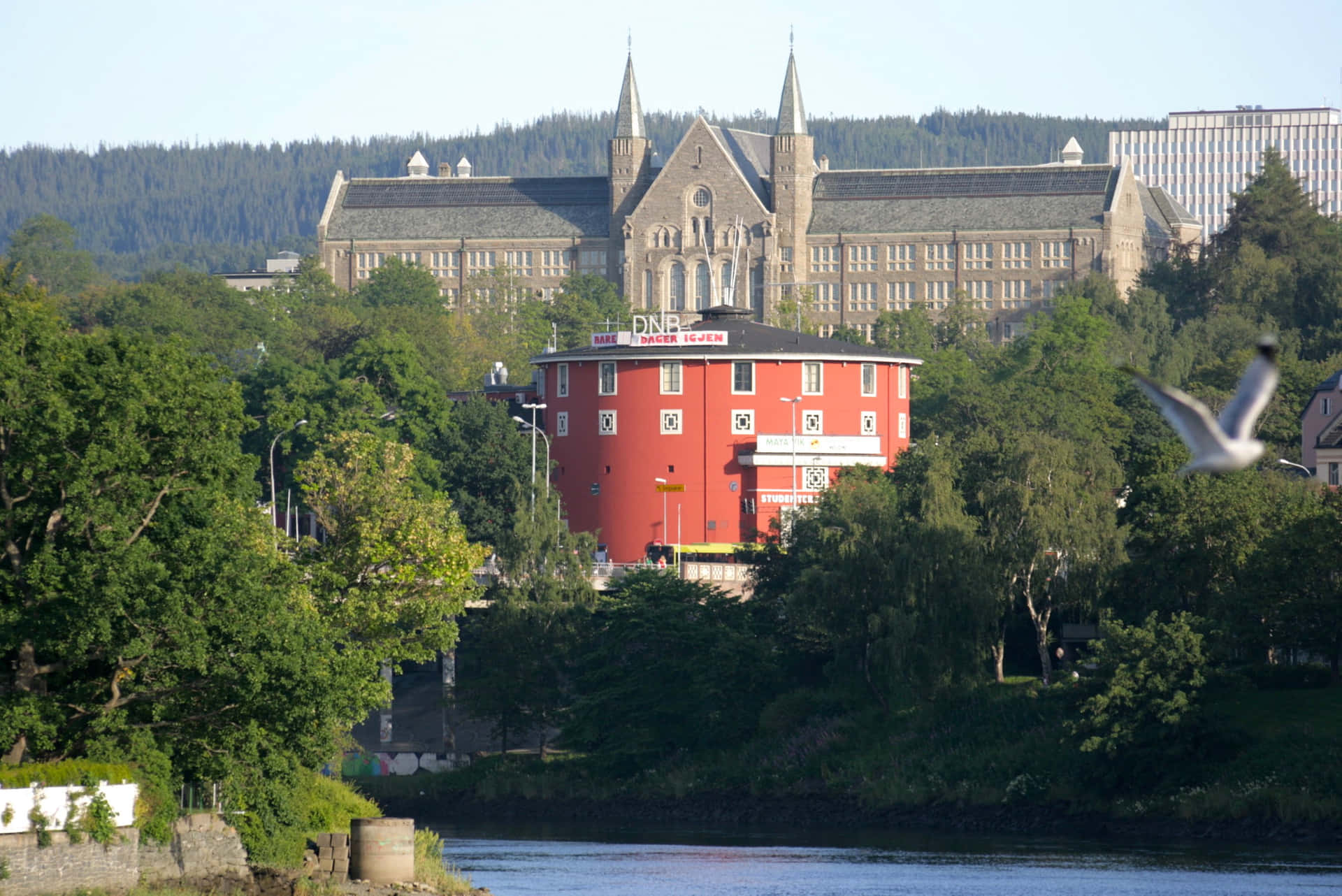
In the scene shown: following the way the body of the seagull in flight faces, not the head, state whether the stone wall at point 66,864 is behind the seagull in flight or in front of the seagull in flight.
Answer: behind

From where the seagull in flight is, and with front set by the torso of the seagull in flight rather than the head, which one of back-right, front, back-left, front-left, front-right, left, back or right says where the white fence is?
back
